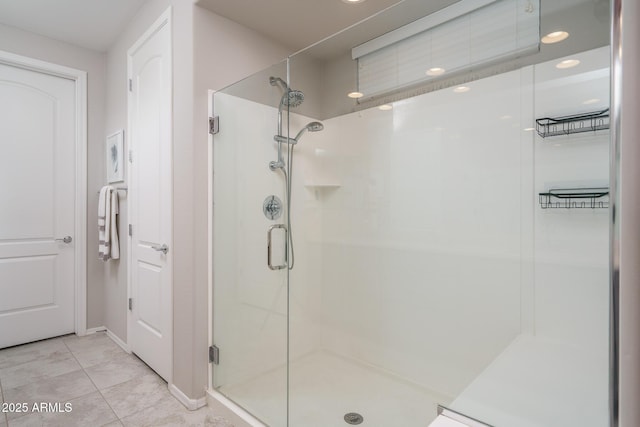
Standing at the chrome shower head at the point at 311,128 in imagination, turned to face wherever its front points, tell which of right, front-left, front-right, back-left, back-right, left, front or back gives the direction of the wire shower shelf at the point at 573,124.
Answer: front

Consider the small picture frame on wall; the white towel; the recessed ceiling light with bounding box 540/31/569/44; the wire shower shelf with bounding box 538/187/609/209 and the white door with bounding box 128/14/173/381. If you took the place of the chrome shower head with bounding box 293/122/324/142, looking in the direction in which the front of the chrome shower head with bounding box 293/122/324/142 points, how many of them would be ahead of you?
2

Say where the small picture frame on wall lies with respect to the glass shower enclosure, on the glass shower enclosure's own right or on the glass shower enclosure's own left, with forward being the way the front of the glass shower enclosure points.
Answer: on the glass shower enclosure's own right

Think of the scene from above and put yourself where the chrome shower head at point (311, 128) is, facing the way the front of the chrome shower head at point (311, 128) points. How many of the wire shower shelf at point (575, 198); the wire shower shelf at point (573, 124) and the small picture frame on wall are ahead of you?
2

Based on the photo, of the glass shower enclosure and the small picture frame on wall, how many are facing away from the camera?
0

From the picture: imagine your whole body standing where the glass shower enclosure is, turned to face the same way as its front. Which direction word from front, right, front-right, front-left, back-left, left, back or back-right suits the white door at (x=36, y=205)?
front-right

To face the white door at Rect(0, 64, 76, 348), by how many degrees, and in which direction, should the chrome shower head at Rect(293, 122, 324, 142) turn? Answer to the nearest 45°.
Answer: approximately 135° to its right

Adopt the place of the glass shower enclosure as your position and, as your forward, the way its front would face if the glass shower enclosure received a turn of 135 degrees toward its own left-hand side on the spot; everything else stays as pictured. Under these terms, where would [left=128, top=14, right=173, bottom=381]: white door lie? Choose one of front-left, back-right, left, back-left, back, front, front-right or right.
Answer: back

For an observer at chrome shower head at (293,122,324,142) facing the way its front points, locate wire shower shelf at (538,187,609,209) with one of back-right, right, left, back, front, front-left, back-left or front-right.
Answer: front

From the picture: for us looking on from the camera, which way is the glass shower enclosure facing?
facing the viewer and to the left of the viewer

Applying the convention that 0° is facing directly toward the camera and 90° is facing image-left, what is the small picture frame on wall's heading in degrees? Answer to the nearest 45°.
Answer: approximately 45°

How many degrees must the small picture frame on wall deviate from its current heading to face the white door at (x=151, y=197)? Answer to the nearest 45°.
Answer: approximately 45° to its left

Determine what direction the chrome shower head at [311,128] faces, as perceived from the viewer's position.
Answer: facing the viewer and to the right of the viewer
